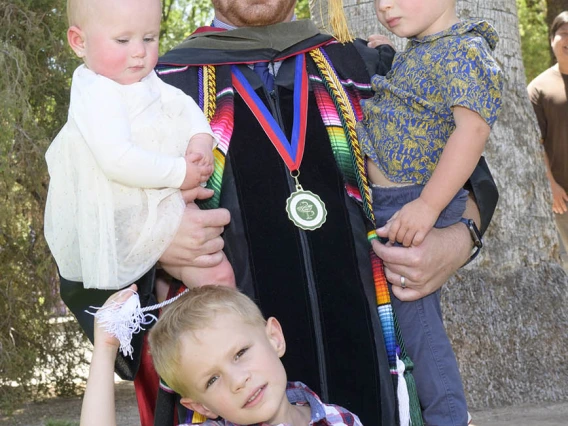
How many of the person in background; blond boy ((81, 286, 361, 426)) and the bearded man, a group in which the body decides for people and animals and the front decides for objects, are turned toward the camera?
3

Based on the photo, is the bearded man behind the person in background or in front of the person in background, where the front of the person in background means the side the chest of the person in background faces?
in front

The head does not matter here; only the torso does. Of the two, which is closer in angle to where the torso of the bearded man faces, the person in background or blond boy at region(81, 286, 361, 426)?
the blond boy

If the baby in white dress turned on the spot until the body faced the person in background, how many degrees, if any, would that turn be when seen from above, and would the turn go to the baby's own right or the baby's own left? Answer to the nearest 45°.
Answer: approximately 90° to the baby's own left

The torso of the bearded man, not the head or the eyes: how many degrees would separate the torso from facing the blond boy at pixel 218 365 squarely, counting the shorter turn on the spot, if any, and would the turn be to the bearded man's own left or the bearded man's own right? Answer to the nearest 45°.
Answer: approximately 45° to the bearded man's own right

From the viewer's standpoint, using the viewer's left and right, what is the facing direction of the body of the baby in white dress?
facing the viewer and to the right of the viewer

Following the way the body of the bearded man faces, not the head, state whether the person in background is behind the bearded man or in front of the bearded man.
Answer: behind
